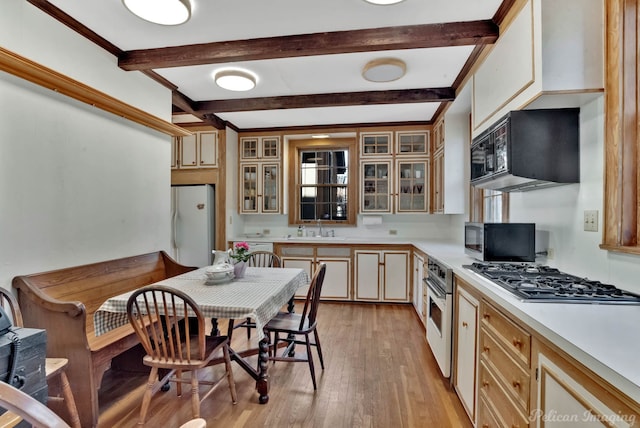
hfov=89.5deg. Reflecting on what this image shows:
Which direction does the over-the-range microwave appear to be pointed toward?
to the viewer's left

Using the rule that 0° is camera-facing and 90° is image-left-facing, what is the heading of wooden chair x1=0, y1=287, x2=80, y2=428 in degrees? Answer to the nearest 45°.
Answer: approximately 315°

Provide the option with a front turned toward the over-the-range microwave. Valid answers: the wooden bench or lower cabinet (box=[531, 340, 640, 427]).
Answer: the wooden bench

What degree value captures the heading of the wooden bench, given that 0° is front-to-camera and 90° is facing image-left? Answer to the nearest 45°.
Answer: approximately 315°

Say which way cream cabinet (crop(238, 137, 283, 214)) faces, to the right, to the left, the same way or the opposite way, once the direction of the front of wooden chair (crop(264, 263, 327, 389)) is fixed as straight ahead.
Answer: to the left

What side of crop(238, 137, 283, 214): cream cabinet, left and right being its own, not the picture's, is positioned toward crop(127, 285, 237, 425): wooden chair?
front

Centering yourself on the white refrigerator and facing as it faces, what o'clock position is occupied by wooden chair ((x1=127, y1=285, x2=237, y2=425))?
The wooden chair is roughly at 12 o'clock from the white refrigerator.

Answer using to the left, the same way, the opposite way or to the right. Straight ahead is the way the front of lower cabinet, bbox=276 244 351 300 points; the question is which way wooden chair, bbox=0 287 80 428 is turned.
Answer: to the left

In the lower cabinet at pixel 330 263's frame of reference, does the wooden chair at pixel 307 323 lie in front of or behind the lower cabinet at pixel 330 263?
in front

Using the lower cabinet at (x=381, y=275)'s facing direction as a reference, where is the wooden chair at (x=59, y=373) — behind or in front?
in front

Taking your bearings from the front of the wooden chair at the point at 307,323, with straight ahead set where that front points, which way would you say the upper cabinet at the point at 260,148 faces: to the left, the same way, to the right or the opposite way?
to the left

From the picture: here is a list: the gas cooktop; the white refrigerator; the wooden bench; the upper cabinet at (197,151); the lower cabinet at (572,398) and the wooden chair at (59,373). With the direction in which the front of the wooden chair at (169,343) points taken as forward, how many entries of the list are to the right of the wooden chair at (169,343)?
2

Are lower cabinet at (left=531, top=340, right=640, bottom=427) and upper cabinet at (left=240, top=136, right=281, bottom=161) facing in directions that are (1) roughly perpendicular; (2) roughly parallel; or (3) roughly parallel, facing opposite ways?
roughly perpendicular
